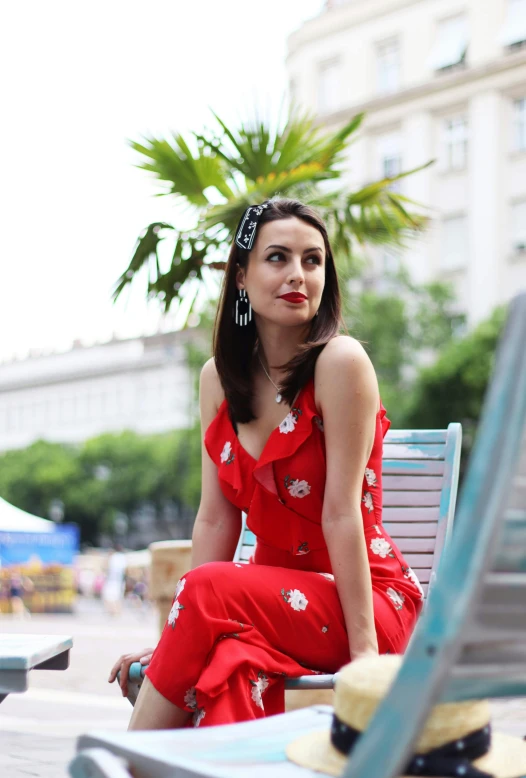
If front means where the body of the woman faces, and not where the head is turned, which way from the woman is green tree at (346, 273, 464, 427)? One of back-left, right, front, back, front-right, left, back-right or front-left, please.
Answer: back-right

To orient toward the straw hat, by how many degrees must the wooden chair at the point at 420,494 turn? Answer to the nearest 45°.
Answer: approximately 45° to its left

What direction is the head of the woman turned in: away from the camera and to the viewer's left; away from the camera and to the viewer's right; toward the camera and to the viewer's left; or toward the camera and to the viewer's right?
toward the camera and to the viewer's right

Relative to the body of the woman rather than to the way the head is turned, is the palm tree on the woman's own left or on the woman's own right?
on the woman's own right

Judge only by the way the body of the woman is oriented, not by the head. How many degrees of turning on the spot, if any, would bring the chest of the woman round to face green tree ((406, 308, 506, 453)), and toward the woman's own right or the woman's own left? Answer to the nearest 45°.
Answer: approximately 135° to the woman's own right

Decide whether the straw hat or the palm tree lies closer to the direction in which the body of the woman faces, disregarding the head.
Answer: the straw hat

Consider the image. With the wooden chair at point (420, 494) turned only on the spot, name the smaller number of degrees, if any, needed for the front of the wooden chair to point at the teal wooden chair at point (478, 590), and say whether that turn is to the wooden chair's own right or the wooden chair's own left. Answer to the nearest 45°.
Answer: approximately 45° to the wooden chair's own left

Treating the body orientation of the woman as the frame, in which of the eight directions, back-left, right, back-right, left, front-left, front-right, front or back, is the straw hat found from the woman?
front-left

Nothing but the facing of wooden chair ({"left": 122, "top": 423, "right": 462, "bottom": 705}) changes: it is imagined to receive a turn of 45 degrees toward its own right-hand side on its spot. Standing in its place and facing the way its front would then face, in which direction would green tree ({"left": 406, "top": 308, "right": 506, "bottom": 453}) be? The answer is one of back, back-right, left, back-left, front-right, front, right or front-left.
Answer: right

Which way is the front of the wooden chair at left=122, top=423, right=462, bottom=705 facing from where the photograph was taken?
facing the viewer and to the left of the viewer

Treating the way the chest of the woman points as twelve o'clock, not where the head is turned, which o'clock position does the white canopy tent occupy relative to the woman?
The white canopy tent is roughly at 4 o'clock from the woman.

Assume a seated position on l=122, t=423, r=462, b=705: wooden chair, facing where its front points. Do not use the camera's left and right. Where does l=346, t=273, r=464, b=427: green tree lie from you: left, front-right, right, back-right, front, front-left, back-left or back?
back-right

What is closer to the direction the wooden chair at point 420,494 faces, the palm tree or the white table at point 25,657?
the white table
